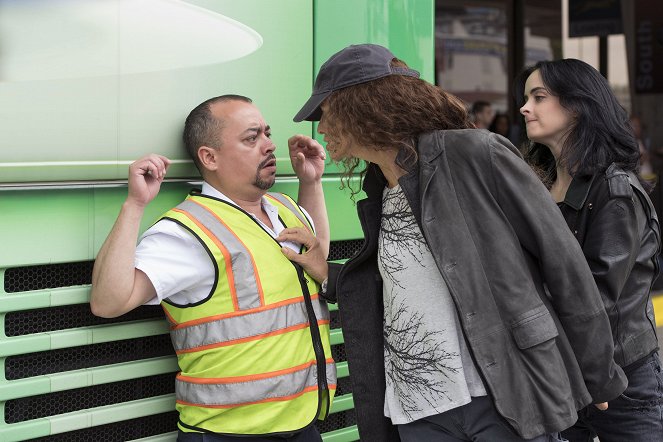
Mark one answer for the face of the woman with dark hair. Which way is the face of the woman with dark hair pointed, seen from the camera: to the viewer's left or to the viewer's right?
to the viewer's left

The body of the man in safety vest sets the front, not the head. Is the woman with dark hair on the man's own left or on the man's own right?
on the man's own left

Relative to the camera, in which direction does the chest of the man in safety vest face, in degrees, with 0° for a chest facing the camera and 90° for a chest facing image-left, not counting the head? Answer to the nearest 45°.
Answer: approximately 315°

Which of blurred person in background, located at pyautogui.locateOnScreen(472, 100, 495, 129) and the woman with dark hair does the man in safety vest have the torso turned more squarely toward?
the woman with dark hair

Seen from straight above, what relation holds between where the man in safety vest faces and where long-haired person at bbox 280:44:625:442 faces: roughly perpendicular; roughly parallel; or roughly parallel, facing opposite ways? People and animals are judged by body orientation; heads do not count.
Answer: roughly perpendicular

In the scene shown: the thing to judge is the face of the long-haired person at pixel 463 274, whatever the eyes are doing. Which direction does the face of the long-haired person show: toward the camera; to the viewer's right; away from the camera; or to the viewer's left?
to the viewer's left

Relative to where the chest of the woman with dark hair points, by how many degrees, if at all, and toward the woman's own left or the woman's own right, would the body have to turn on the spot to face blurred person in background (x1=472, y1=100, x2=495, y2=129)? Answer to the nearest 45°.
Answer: approximately 90° to the woman's own right

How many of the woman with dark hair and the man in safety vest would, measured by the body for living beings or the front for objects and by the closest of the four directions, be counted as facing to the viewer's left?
1

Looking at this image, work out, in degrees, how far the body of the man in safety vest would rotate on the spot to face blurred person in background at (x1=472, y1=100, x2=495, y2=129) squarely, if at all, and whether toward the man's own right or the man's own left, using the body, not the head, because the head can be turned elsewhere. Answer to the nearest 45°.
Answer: approximately 135° to the man's own left

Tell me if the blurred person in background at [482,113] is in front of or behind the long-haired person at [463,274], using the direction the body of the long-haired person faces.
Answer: behind

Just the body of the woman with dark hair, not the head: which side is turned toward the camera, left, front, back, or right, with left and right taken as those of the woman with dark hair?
left
